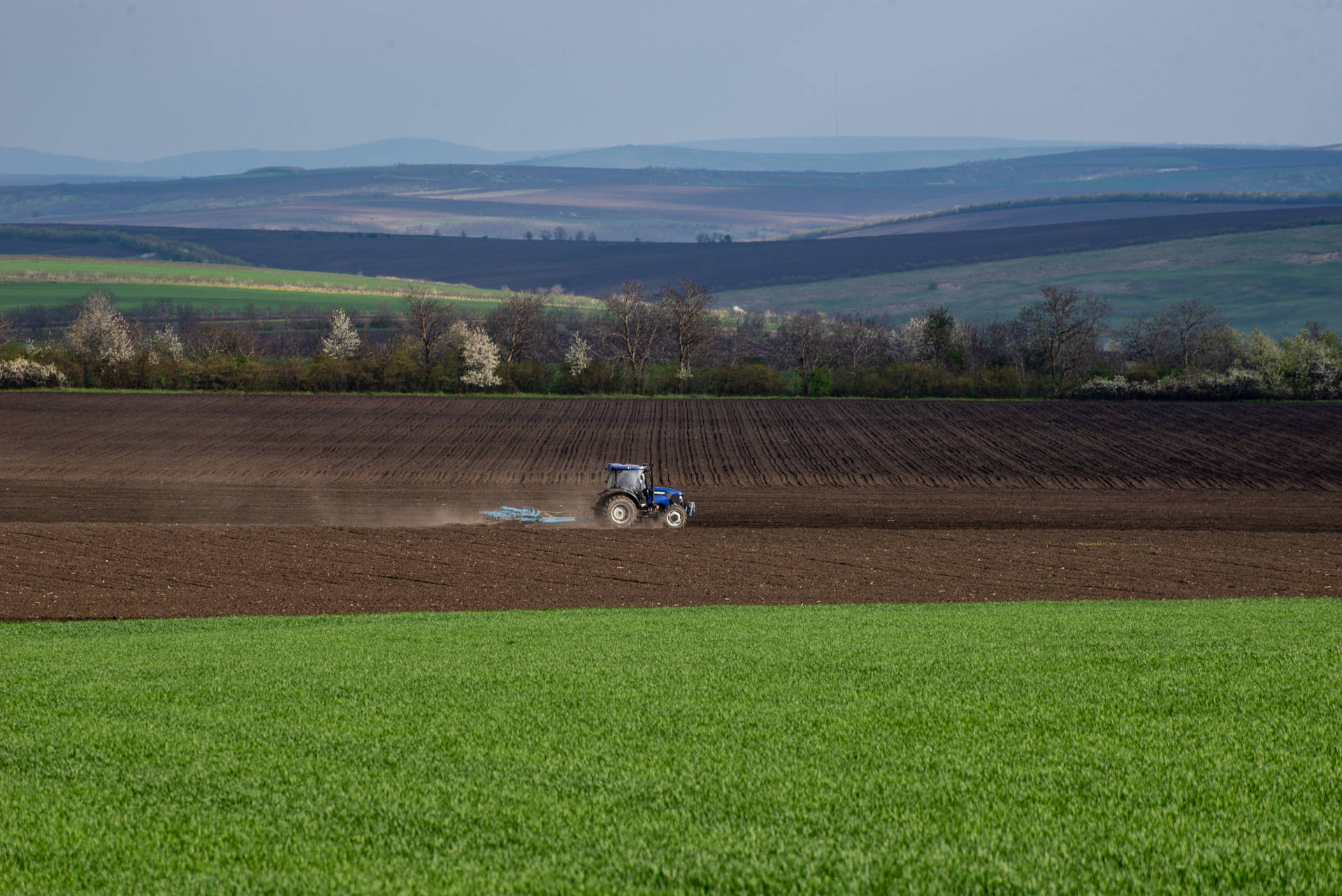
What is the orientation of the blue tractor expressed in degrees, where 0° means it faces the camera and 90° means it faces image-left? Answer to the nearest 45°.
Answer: approximately 270°
